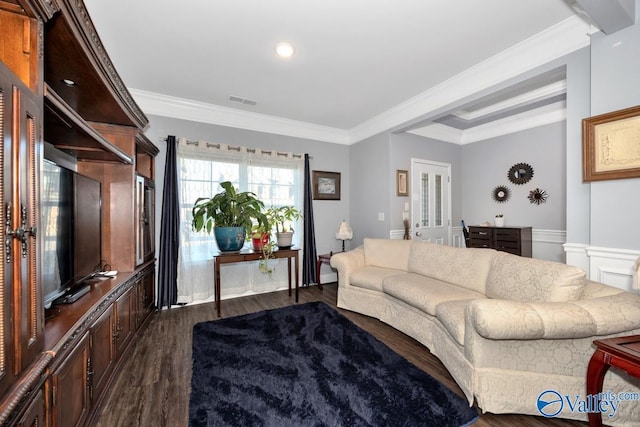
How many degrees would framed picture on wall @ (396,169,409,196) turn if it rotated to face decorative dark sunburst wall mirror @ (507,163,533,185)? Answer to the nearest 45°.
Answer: approximately 45° to its left

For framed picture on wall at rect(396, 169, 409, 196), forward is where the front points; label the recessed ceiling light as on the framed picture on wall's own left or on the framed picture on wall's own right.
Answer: on the framed picture on wall's own right

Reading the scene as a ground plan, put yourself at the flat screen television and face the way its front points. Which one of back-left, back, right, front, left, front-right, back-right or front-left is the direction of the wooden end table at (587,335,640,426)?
front

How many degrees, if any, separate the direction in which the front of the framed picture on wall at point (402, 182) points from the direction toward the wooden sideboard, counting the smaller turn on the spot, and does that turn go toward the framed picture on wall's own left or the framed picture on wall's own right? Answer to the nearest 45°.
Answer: approximately 45° to the framed picture on wall's own left

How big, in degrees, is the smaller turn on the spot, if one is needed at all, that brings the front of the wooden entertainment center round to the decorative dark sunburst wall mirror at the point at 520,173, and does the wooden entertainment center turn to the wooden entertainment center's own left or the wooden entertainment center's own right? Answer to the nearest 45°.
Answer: approximately 45° to the wooden entertainment center's own left

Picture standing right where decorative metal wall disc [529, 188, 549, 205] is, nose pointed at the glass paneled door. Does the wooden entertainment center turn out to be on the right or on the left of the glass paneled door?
left

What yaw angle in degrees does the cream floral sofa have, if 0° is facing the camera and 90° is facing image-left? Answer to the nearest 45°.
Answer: approximately 45°

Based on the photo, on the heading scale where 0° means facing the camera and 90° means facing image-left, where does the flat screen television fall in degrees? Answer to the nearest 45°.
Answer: approximately 315°

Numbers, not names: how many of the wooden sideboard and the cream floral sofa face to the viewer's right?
0

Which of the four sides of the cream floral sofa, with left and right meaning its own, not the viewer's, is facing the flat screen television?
front

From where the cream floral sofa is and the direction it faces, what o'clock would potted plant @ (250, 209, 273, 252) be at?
The potted plant is roughly at 2 o'clock from the cream floral sofa.

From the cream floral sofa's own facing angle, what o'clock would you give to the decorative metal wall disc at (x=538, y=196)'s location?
The decorative metal wall disc is roughly at 5 o'clock from the cream floral sofa.

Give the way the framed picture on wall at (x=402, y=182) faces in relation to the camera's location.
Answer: facing the viewer and to the right of the viewer

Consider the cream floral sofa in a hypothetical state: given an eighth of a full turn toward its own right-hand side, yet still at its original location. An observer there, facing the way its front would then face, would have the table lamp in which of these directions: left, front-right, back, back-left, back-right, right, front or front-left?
front-right

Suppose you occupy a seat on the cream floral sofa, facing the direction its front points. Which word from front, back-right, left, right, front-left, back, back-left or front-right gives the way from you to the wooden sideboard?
back-right

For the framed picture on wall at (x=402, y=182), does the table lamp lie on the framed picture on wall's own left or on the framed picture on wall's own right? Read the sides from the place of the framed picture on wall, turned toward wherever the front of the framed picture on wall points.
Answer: on the framed picture on wall's own right

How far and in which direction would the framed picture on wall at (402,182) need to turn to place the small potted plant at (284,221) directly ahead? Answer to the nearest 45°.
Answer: approximately 90° to its right

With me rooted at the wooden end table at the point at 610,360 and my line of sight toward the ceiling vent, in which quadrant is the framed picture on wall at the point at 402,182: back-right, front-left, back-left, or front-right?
front-right
